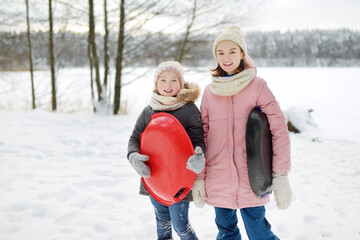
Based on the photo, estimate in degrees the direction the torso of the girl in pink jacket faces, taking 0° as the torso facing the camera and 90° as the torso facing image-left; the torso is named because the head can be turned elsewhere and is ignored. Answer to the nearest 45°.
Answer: approximately 0°

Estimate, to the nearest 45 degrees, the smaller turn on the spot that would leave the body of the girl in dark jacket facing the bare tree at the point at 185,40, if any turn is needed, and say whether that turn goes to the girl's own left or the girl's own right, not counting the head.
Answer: approximately 180°

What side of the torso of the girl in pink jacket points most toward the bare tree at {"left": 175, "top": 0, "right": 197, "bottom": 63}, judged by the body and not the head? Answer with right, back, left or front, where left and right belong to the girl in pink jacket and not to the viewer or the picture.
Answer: back

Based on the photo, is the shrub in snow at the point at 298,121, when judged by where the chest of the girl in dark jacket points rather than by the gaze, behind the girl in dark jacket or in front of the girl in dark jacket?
behind

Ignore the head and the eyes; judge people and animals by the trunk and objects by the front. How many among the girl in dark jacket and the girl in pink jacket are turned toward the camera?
2

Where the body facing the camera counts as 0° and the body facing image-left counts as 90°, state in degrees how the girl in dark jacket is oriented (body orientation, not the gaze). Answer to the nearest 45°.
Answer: approximately 0°
